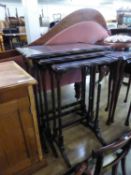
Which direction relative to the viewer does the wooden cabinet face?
toward the camera
